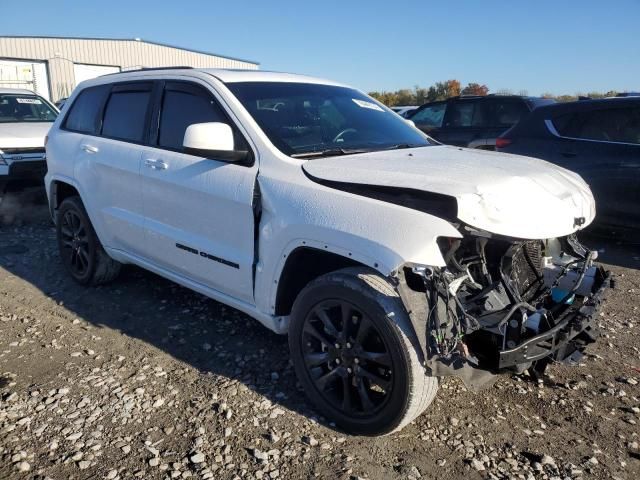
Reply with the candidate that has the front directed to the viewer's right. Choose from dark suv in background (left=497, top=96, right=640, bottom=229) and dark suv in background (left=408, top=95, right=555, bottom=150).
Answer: dark suv in background (left=497, top=96, right=640, bottom=229)

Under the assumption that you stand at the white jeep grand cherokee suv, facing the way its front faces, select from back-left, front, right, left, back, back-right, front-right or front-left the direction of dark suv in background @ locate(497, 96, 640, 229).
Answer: left

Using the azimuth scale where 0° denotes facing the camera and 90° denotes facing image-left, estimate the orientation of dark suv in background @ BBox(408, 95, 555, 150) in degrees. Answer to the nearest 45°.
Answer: approximately 45°

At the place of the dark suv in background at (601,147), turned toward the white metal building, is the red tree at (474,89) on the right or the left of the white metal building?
right

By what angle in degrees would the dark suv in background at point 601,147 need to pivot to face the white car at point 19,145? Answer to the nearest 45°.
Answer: approximately 180°

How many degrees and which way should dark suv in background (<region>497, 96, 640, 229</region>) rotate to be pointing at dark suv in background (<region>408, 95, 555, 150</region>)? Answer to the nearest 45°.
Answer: approximately 135° to its left

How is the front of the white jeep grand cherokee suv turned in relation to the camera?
facing the viewer and to the right of the viewer

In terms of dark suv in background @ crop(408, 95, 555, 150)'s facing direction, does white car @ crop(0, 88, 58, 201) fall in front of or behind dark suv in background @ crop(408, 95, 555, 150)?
in front

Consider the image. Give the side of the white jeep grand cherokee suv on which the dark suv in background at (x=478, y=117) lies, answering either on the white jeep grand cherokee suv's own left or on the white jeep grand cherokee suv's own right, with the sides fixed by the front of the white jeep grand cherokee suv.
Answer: on the white jeep grand cherokee suv's own left

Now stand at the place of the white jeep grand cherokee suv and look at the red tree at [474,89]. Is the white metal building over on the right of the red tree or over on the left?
left
